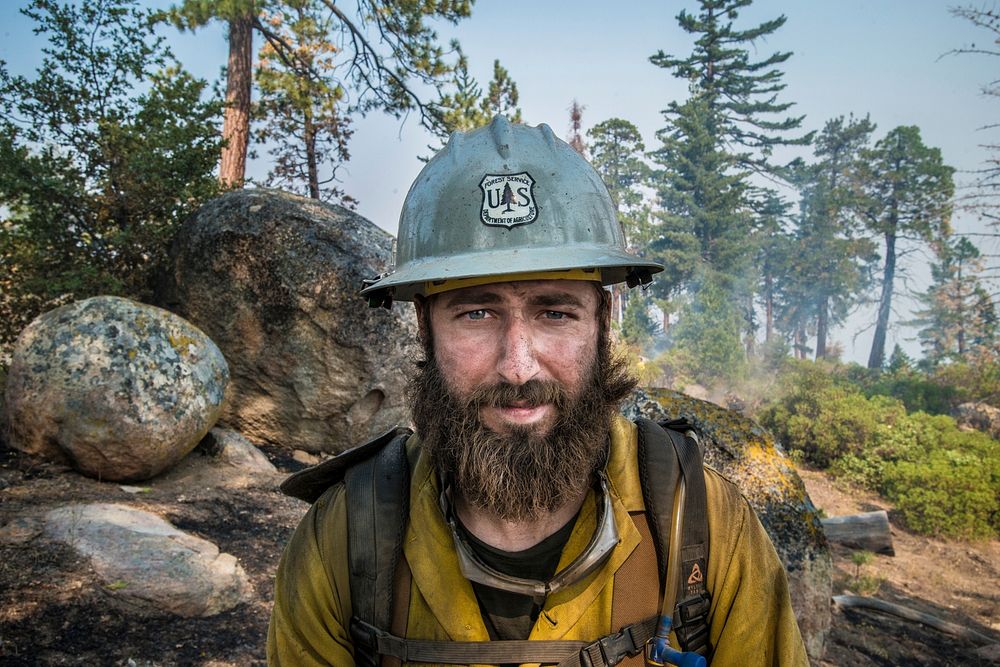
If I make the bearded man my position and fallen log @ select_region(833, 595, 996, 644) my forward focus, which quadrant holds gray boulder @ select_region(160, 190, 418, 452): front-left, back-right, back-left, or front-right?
front-left

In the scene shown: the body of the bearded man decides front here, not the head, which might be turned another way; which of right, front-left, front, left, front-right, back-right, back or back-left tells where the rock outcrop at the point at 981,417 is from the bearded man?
back-left

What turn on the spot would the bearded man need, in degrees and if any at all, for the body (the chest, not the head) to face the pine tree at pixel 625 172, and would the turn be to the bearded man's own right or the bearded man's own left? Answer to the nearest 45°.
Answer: approximately 180°

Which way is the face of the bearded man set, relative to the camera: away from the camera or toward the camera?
toward the camera

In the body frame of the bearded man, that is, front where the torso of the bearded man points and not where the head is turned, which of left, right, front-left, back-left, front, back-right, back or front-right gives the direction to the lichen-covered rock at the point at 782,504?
back-left

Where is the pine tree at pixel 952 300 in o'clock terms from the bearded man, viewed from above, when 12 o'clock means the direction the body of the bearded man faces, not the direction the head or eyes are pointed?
The pine tree is roughly at 7 o'clock from the bearded man.

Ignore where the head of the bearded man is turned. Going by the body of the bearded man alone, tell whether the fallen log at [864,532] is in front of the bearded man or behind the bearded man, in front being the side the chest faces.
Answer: behind

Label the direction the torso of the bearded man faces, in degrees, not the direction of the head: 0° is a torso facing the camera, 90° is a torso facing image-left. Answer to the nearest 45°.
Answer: approximately 0°

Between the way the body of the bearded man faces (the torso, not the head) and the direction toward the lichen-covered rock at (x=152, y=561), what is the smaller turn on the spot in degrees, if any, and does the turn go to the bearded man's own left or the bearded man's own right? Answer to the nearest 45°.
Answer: approximately 135° to the bearded man's own right

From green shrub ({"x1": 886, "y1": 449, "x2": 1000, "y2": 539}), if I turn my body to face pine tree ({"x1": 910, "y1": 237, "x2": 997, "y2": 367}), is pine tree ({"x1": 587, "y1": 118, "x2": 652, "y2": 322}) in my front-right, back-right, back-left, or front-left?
front-left

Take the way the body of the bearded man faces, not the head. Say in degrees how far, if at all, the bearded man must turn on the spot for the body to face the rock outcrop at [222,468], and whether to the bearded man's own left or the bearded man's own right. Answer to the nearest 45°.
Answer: approximately 135° to the bearded man's own right

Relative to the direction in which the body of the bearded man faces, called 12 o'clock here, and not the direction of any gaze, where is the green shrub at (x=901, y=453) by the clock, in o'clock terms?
The green shrub is roughly at 7 o'clock from the bearded man.

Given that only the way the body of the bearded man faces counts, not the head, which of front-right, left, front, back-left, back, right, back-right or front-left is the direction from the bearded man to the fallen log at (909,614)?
back-left

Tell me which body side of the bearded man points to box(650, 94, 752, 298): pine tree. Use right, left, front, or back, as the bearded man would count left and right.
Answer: back
